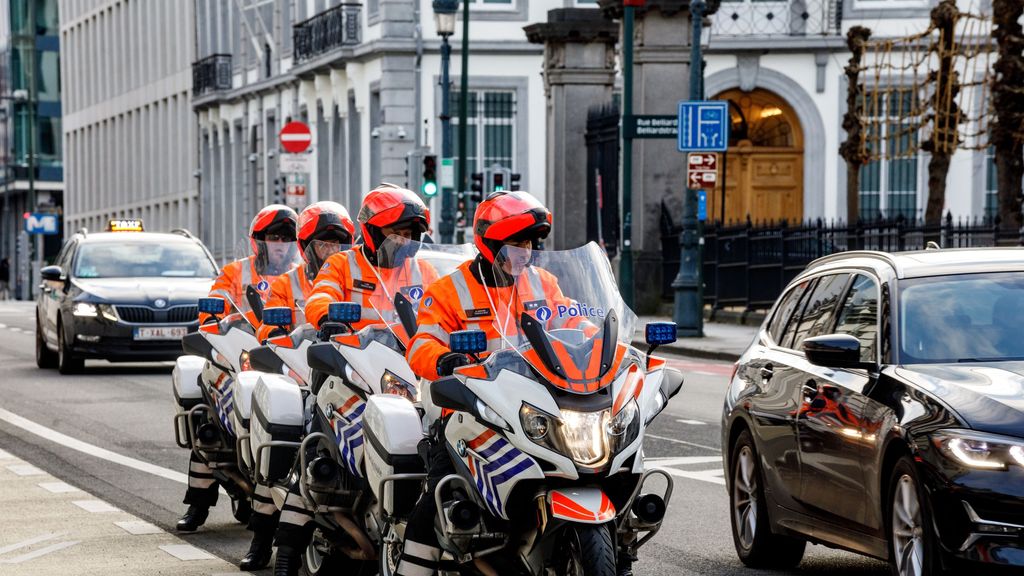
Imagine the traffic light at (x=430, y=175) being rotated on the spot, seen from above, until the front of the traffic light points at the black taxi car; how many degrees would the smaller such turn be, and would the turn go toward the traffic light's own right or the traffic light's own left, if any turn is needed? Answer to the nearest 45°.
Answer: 0° — it already faces it

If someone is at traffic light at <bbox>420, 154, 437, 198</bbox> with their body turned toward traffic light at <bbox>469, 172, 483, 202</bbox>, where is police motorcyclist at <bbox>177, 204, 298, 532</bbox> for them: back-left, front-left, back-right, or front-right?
back-right

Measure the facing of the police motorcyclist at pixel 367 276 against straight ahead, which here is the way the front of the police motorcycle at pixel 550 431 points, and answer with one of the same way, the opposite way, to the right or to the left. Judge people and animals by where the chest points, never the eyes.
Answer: the same way

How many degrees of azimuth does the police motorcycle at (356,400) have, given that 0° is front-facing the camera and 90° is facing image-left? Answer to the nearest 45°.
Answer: approximately 315°

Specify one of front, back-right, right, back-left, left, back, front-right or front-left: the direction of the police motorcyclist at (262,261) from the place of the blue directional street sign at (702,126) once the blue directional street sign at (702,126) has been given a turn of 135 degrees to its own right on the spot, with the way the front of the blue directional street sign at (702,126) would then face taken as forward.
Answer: back-left

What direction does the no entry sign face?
toward the camera

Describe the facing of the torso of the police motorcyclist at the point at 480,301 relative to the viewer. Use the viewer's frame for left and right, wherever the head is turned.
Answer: facing the viewer and to the right of the viewer

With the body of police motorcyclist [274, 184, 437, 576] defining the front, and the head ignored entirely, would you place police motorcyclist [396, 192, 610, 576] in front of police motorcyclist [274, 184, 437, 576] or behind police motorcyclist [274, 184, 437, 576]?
in front

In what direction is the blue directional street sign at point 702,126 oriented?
toward the camera

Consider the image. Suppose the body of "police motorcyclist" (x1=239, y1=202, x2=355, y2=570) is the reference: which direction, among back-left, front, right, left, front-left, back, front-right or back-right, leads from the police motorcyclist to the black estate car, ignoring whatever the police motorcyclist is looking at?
front

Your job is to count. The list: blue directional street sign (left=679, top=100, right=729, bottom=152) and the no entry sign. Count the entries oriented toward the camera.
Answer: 2

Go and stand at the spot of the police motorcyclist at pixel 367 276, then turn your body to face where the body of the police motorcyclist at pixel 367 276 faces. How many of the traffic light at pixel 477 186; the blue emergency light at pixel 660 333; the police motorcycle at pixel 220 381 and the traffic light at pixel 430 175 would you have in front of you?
1

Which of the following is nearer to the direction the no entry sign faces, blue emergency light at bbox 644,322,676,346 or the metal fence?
the blue emergency light

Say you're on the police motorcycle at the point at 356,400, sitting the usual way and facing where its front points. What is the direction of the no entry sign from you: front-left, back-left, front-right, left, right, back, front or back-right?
back-left
